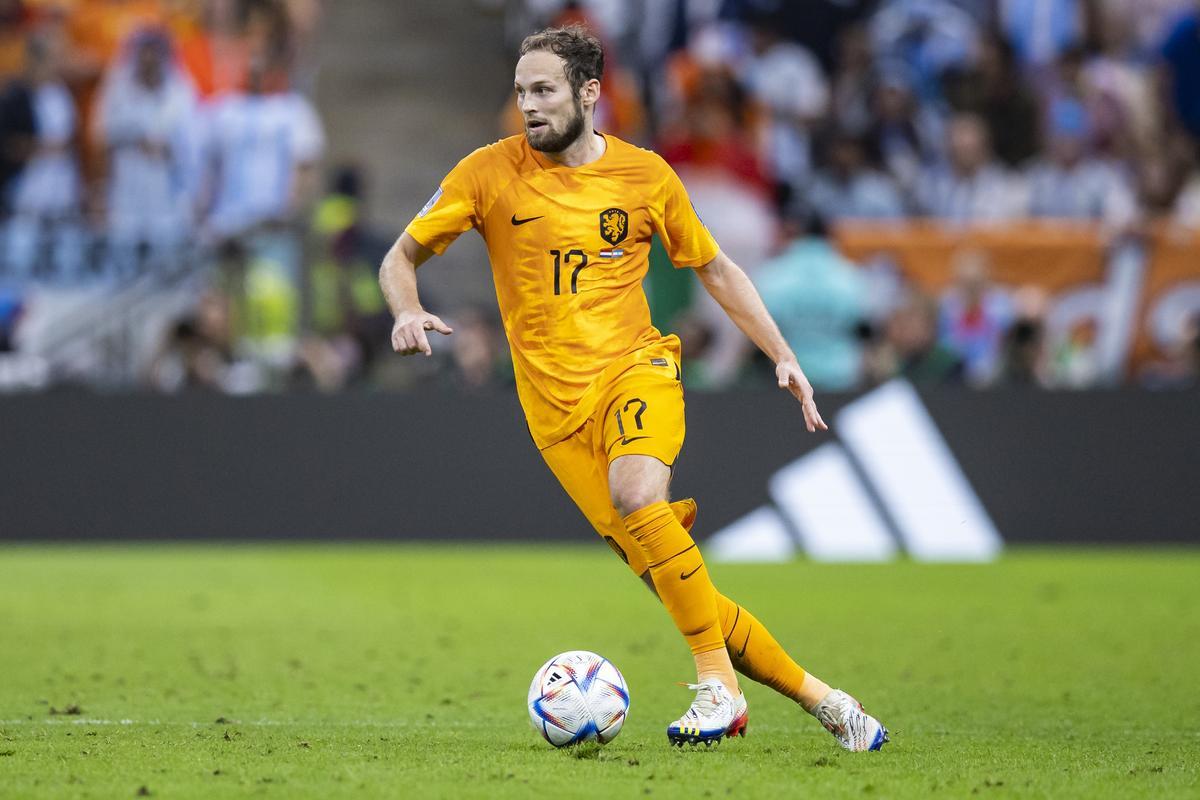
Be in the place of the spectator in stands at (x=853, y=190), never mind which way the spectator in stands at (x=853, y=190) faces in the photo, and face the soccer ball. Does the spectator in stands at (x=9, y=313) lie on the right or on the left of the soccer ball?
right

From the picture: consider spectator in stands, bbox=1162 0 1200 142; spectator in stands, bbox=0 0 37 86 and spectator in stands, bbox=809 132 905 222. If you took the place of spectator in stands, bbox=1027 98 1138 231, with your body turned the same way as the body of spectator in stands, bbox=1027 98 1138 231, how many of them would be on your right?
2

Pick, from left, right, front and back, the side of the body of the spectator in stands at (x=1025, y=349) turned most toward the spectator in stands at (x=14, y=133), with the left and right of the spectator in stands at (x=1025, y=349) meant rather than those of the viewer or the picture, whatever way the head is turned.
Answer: right

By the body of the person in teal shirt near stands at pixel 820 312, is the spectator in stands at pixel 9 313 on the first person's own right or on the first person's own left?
on the first person's own left

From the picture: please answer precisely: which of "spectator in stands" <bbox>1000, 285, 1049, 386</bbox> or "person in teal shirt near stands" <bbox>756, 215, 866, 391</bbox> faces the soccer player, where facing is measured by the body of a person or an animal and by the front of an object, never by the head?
"spectator in stands" <bbox>1000, 285, 1049, 386</bbox>

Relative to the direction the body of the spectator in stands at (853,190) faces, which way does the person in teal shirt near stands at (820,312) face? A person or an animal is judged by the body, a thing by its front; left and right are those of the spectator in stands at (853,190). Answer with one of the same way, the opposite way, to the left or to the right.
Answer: the opposite way

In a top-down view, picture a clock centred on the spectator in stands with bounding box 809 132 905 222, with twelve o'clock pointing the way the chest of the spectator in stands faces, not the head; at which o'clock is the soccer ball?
The soccer ball is roughly at 12 o'clock from the spectator in stands.
